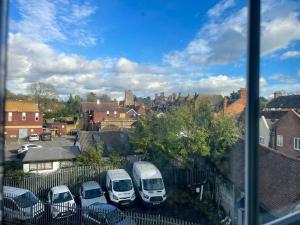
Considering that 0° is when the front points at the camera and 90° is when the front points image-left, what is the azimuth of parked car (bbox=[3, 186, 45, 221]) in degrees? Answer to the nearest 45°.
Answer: approximately 315°

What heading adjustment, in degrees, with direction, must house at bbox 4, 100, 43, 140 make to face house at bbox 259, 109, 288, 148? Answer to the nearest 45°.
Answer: approximately 90° to its left
